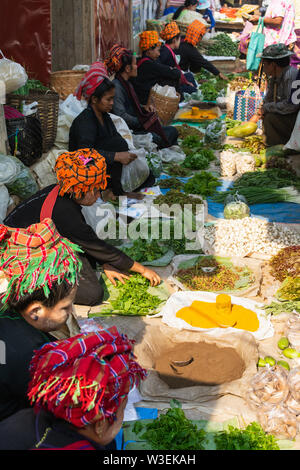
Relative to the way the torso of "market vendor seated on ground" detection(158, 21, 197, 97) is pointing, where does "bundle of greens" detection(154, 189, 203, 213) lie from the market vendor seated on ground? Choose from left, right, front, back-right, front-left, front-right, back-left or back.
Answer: right

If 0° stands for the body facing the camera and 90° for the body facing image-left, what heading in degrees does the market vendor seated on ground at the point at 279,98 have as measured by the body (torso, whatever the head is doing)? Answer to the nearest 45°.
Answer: approximately 90°

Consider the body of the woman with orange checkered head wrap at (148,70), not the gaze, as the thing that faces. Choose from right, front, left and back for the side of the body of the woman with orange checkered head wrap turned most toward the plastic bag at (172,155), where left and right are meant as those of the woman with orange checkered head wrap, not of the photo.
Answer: right

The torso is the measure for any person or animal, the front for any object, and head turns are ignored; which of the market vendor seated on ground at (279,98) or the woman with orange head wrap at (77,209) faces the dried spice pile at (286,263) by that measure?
the woman with orange head wrap

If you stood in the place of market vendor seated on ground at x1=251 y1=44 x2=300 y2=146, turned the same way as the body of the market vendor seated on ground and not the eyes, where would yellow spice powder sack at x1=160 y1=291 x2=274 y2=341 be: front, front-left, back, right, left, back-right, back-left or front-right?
left

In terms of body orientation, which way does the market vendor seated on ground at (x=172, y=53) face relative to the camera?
to the viewer's right

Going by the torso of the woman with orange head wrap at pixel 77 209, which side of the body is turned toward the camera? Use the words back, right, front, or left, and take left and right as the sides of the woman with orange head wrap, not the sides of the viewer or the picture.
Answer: right

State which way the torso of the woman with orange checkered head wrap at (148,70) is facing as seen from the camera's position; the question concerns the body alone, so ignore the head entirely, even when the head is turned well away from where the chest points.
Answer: to the viewer's right

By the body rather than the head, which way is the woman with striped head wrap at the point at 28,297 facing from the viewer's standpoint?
to the viewer's right

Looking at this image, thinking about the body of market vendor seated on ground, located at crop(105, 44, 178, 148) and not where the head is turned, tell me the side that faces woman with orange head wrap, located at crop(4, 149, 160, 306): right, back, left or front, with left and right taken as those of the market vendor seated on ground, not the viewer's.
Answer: right

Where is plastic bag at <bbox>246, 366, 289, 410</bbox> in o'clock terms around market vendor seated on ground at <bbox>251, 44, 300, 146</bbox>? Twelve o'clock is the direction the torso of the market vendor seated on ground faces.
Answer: The plastic bag is roughly at 9 o'clock from the market vendor seated on ground.
